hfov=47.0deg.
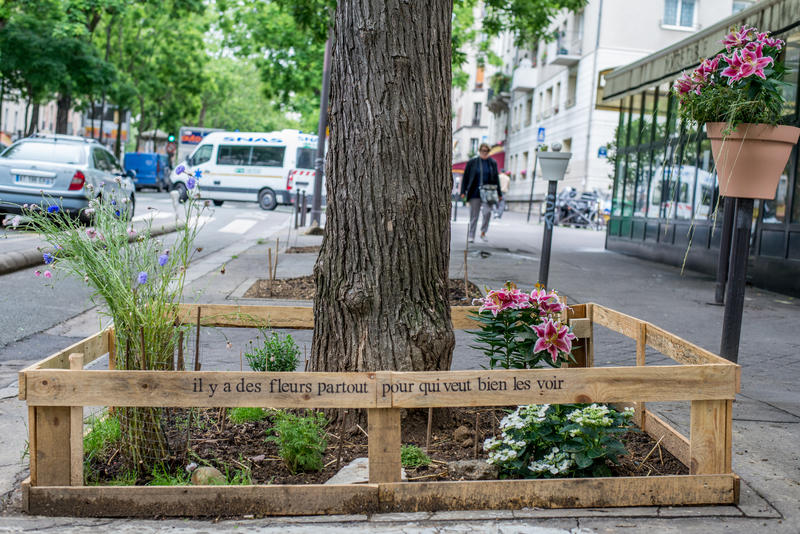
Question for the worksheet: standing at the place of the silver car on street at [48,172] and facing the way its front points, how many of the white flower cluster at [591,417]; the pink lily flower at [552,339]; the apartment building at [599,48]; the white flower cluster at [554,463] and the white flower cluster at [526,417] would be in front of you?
1

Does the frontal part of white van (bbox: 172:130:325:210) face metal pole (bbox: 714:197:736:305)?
no

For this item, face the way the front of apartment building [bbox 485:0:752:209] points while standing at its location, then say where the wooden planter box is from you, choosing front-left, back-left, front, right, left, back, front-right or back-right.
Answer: front-left

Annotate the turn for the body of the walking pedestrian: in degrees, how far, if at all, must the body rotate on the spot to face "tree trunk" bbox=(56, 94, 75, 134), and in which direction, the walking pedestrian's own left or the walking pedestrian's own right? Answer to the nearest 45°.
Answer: approximately 135° to the walking pedestrian's own right

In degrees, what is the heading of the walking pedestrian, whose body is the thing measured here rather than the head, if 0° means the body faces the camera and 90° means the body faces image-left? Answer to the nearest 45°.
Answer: approximately 0°

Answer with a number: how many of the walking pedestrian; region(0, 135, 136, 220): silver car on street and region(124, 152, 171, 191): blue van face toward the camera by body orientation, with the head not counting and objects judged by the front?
1

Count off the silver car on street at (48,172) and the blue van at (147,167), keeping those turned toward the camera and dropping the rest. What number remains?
0

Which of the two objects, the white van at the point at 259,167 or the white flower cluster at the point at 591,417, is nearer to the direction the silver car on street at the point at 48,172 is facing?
the white van

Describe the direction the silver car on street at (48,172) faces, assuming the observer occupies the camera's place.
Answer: facing away from the viewer and to the right of the viewer

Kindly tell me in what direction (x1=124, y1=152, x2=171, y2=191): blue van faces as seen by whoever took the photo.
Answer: facing away from the viewer and to the right of the viewer

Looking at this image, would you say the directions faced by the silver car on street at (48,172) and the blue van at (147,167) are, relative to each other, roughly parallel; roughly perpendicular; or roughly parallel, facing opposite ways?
roughly parallel

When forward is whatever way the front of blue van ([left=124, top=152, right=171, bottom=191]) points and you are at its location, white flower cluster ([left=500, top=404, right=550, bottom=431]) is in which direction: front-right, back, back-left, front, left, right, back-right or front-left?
back-right

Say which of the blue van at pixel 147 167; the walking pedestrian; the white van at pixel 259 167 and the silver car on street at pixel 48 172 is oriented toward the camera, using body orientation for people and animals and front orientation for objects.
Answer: the walking pedestrian

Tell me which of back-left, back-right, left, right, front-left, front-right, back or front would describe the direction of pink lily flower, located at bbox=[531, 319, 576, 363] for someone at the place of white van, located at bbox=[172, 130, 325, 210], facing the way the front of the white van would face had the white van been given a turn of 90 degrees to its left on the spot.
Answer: front-left

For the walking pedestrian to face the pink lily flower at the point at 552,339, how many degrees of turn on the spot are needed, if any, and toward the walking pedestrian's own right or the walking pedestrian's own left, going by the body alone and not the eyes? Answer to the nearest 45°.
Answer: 0° — they already face it

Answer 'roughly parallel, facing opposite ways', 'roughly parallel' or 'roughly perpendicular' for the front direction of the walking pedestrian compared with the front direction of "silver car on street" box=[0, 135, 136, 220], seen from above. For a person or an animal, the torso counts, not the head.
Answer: roughly parallel, facing opposite ways

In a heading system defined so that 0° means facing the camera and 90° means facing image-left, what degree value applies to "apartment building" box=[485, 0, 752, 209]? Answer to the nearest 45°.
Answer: approximately 45°

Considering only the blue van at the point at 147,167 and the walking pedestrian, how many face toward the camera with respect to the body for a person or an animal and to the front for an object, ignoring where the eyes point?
1
